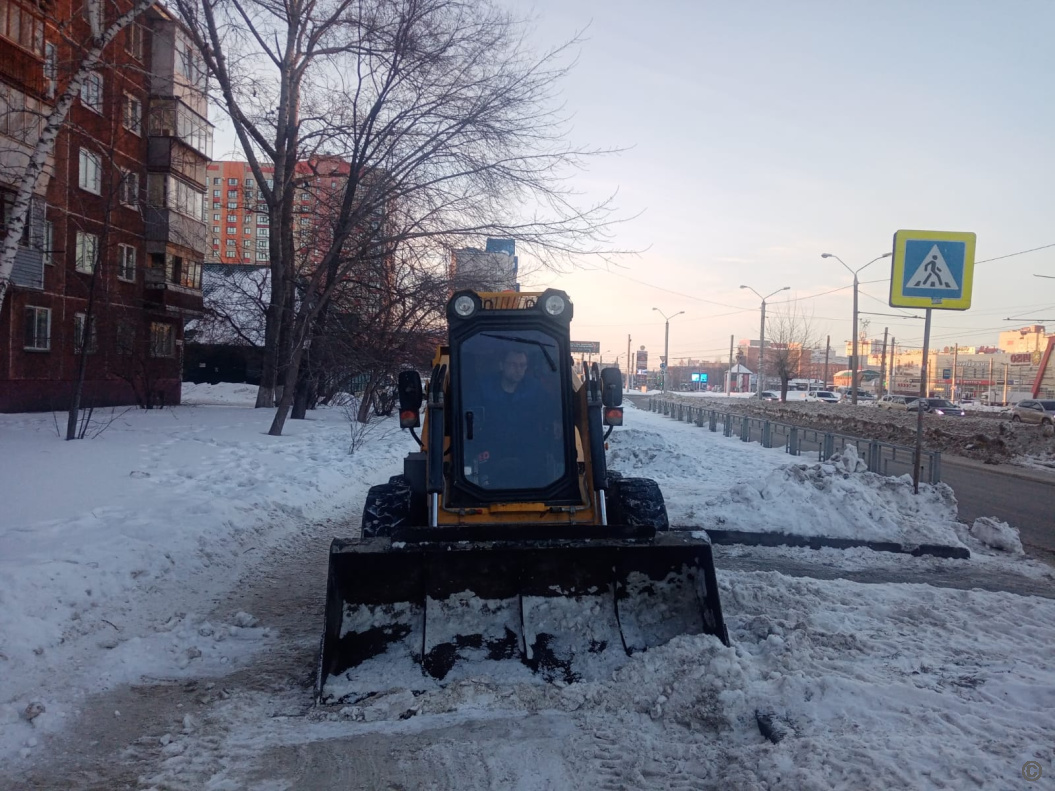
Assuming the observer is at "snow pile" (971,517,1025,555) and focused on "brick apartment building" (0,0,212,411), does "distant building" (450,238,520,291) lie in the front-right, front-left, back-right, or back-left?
front-right

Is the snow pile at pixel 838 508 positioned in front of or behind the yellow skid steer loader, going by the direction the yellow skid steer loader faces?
behind

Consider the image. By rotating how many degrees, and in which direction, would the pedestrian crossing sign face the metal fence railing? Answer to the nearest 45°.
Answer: approximately 180°

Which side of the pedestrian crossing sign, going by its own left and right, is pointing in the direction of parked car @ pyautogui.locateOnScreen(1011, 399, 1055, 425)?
back

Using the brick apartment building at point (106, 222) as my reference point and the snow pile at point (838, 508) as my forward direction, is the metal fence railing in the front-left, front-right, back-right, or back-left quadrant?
front-left

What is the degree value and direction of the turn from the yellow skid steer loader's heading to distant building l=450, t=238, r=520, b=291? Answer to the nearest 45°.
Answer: approximately 180°

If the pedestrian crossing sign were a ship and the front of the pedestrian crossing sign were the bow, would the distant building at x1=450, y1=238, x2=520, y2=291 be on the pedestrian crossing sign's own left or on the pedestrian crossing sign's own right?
on the pedestrian crossing sign's own right

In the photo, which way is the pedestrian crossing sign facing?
toward the camera

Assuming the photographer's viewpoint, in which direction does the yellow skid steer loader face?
facing the viewer

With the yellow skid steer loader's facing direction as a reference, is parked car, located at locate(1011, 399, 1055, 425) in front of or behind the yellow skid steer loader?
behind

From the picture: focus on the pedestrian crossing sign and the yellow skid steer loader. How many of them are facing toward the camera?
2
